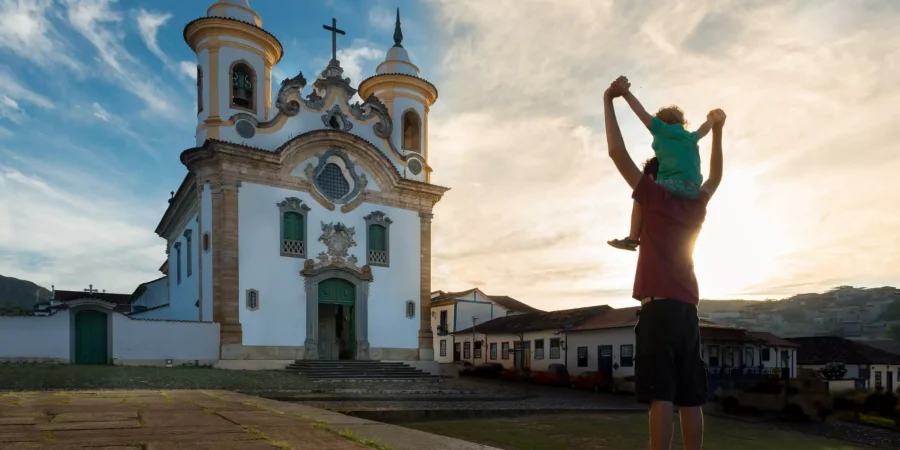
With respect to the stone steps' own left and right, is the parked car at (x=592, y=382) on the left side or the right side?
on its left

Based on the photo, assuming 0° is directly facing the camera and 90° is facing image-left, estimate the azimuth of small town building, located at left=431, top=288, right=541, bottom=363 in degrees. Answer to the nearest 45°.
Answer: approximately 45°

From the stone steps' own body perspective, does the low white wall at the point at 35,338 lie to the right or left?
on its right

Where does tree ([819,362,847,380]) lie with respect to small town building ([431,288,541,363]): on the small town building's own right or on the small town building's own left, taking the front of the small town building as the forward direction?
on the small town building's own left

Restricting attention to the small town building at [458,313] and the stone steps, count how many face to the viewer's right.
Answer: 0

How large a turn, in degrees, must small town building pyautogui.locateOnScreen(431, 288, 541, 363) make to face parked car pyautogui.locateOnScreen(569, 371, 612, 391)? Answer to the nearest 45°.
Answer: approximately 45° to its left

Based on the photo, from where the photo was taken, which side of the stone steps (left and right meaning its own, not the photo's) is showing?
front
